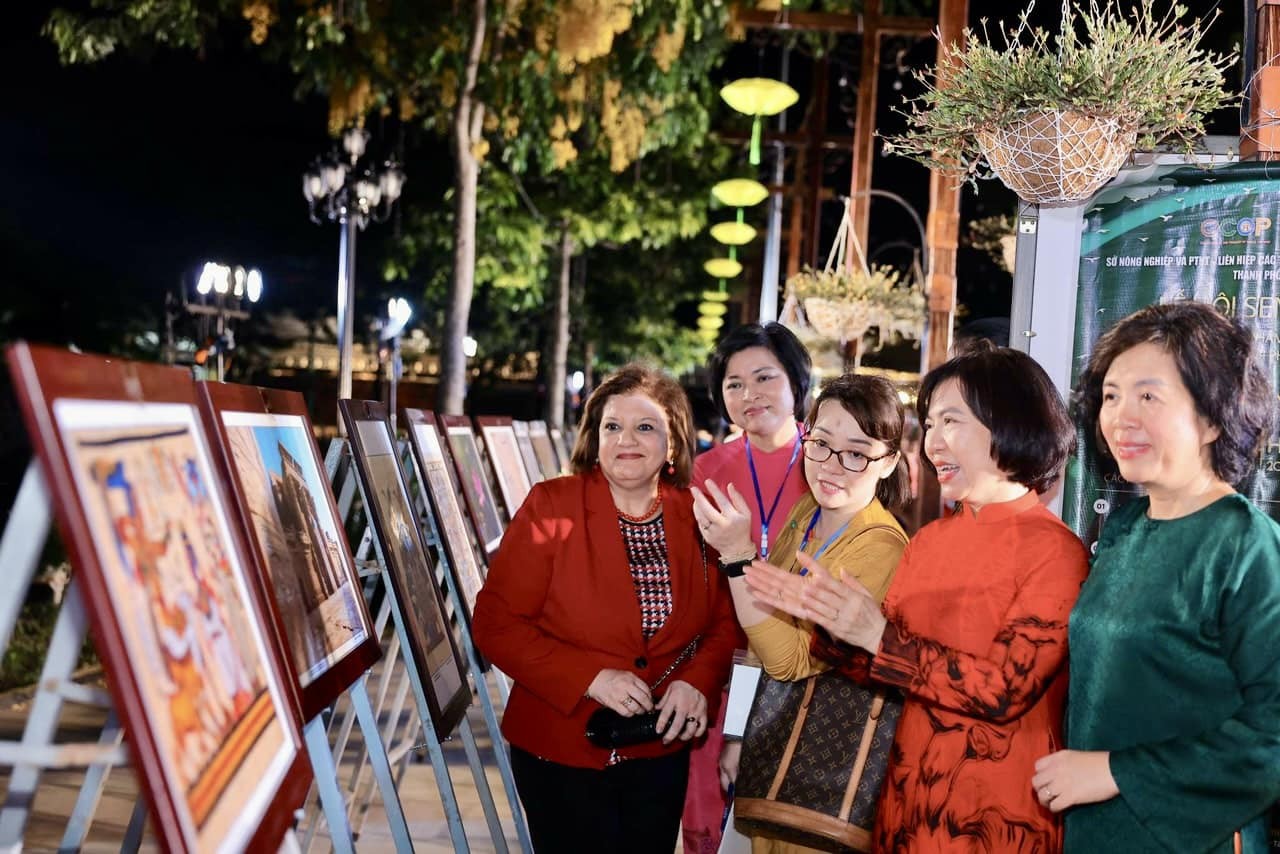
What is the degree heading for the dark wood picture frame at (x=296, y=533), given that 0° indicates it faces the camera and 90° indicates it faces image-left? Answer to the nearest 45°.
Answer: approximately 315°

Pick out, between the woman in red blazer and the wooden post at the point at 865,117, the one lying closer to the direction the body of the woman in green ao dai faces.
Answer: the woman in red blazer

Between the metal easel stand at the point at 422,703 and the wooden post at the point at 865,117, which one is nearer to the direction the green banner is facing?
the metal easel stand

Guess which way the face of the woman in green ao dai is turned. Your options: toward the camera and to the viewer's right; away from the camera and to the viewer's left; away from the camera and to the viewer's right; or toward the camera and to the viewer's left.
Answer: toward the camera and to the viewer's left

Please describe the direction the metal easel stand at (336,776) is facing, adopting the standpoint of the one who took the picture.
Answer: facing the viewer and to the right of the viewer

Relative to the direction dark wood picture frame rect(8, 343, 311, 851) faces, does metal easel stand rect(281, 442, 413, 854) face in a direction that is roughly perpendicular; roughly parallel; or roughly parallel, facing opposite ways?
roughly parallel

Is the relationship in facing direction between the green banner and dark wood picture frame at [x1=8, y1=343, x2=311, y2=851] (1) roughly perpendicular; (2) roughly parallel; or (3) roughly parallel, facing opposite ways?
roughly perpendicular

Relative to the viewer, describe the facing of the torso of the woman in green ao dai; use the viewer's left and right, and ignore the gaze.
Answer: facing the viewer and to the left of the viewer

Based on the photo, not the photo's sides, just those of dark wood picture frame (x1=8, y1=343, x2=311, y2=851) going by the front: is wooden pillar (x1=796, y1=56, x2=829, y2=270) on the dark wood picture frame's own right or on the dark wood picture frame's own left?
on the dark wood picture frame's own left

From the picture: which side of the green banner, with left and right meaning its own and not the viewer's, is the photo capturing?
front

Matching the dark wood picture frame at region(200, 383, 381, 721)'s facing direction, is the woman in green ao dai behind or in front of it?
in front

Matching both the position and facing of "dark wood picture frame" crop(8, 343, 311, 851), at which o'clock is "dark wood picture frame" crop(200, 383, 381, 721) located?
"dark wood picture frame" crop(200, 383, 381, 721) is roughly at 8 o'clock from "dark wood picture frame" crop(8, 343, 311, 851).

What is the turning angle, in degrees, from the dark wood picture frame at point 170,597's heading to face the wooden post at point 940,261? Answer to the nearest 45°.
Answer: approximately 90° to its left

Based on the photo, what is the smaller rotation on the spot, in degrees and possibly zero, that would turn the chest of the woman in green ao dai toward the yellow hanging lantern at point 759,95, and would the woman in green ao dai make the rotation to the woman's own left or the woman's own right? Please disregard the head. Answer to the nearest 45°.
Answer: approximately 90° to the woman's own right

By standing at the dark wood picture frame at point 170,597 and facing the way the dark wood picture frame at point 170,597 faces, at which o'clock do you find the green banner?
The green banner is roughly at 10 o'clock from the dark wood picture frame.
